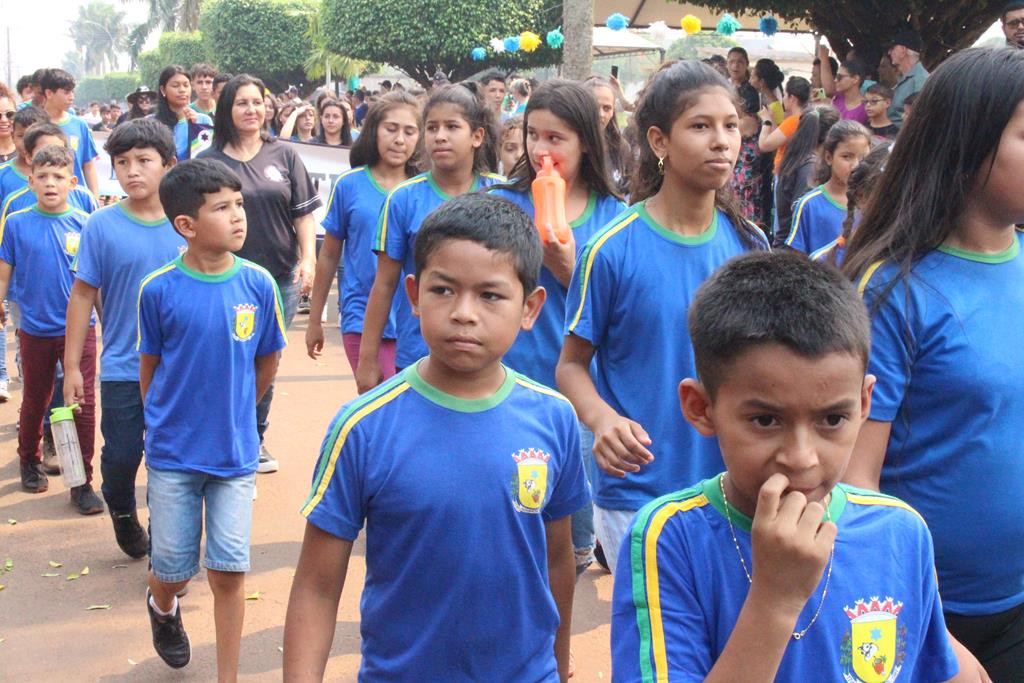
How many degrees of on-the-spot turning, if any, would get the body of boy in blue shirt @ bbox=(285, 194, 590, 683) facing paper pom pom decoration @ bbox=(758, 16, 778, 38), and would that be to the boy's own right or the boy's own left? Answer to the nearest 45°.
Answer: approximately 180°

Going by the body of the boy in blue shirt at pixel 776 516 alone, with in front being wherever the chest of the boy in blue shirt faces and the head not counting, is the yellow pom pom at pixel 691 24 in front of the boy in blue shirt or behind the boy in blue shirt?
behind

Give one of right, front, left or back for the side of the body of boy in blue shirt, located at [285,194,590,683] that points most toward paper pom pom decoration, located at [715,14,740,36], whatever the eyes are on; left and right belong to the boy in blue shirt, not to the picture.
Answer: back

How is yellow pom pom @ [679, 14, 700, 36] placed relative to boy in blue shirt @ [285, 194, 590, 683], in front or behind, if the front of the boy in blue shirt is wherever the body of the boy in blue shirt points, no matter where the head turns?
behind
